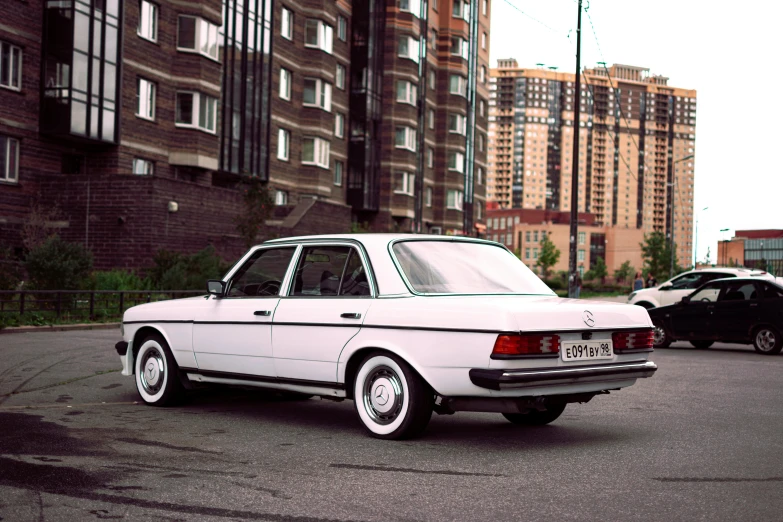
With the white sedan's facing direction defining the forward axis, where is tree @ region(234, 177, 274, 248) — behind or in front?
in front

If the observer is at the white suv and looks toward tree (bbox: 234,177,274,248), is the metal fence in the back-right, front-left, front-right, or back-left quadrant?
front-left

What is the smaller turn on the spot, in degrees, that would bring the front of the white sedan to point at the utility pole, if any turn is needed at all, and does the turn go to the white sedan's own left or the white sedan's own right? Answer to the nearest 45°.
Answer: approximately 45° to the white sedan's own right

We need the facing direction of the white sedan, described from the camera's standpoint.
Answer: facing away from the viewer and to the left of the viewer

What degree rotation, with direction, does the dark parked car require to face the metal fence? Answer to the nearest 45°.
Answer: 0° — it already faces it

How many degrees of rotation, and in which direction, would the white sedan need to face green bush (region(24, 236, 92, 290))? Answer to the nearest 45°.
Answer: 0° — it already faces it

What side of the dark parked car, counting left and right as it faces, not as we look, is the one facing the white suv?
right

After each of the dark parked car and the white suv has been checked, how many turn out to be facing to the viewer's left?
2

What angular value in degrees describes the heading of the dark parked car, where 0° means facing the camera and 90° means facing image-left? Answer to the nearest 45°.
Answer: approximately 90°

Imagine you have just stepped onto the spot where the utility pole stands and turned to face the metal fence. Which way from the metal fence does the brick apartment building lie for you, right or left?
right

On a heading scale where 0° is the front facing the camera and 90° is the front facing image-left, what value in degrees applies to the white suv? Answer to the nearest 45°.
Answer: approximately 90°

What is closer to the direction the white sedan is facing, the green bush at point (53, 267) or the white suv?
the green bush

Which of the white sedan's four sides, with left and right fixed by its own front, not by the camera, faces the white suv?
right
